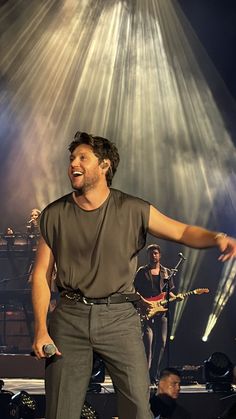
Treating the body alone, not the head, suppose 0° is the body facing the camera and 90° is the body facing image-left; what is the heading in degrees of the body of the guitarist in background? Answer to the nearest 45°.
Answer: approximately 0°

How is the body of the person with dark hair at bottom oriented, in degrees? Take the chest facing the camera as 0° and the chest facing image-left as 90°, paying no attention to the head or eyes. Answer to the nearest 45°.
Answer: approximately 315°

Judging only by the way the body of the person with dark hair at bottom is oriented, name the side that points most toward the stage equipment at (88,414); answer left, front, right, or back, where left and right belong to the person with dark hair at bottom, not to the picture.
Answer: back

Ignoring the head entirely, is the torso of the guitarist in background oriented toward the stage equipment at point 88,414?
yes

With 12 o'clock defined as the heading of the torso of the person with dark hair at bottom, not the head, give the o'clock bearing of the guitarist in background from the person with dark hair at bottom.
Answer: The guitarist in background is roughly at 9 o'clock from the person with dark hair at bottom.
